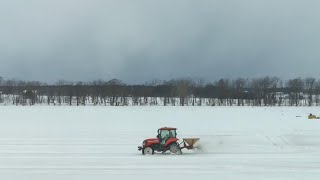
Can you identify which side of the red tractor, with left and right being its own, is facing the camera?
left
